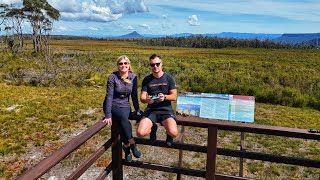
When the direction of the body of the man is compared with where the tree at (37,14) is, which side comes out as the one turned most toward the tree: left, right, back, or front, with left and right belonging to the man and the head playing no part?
back

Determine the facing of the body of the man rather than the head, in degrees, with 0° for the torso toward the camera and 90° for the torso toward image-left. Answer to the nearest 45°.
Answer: approximately 0°
